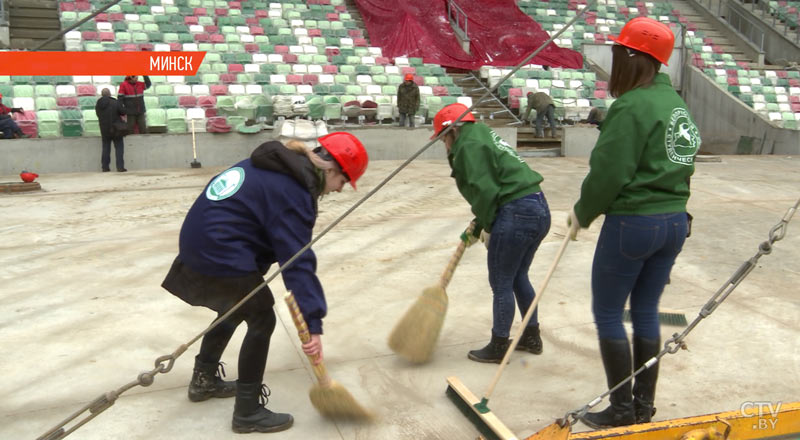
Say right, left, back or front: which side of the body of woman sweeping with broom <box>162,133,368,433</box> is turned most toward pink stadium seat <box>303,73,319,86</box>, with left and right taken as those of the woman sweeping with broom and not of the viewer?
left

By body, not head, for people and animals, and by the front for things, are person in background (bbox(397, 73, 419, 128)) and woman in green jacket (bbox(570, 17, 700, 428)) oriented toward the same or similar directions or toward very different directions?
very different directions

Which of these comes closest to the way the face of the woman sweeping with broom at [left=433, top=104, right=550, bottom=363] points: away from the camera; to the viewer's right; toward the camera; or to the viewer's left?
to the viewer's left

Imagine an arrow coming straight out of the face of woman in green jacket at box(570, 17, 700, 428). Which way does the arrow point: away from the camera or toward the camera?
away from the camera

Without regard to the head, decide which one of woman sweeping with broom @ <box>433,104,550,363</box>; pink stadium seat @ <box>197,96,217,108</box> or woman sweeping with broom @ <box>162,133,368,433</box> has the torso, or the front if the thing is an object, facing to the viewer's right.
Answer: woman sweeping with broom @ <box>162,133,368,433</box>

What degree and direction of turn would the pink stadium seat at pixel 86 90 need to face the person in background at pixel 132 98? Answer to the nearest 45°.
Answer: approximately 45° to its left

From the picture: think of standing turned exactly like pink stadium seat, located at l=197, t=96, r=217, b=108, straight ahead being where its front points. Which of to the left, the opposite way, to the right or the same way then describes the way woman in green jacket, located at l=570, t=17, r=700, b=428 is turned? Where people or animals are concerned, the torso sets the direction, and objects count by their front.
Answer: the opposite way

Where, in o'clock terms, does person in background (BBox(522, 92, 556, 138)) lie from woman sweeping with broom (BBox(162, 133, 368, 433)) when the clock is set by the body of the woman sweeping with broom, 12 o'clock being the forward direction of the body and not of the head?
The person in background is roughly at 10 o'clock from the woman sweeping with broom.

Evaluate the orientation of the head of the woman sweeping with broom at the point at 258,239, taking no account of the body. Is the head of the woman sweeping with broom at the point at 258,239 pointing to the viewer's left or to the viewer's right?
to the viewer's right

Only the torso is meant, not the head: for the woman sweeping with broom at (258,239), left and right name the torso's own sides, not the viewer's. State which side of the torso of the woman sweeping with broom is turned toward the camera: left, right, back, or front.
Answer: right
